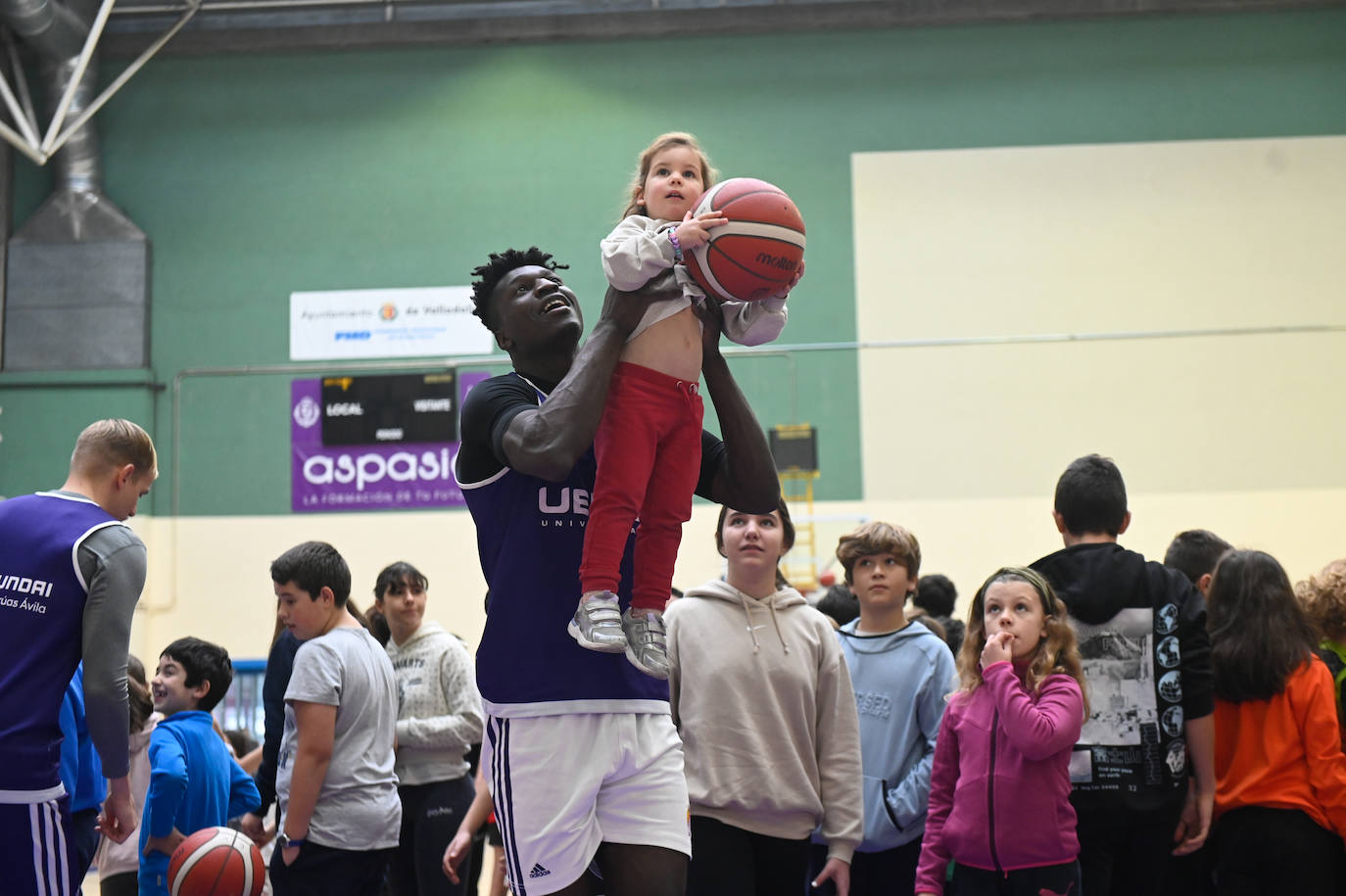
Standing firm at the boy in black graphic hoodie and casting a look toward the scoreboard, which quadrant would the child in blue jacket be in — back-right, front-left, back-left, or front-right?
front-left

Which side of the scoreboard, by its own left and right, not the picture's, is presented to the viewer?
front

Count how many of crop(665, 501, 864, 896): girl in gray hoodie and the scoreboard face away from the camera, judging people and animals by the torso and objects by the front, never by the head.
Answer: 0

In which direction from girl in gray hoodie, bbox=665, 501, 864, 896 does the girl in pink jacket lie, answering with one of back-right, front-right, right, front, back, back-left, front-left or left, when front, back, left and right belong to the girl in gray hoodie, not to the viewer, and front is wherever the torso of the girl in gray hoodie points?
left

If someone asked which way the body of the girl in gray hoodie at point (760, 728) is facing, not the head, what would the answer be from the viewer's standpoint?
toward the camera

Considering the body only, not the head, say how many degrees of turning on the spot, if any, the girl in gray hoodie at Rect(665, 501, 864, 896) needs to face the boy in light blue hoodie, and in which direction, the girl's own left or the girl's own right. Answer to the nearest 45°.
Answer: approximately 135° to the girl's own left

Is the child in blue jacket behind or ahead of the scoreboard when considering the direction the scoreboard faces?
ahead

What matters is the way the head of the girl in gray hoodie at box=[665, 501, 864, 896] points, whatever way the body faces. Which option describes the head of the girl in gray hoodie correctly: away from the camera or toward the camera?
toward the camera

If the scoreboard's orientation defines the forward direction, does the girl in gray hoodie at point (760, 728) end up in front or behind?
in front

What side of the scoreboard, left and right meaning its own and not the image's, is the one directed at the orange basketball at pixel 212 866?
front

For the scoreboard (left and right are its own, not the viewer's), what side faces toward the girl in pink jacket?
front
